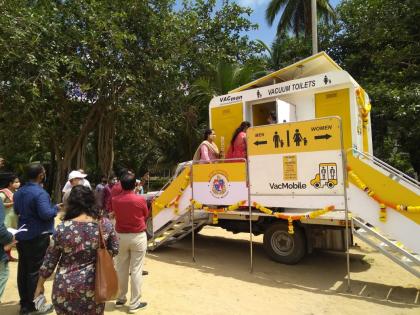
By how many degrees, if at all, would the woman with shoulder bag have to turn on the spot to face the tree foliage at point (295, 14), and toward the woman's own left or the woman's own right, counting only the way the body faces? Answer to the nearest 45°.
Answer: approximately 45° to the woman's own right

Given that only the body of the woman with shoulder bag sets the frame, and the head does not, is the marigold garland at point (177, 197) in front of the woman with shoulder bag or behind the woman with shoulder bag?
in front

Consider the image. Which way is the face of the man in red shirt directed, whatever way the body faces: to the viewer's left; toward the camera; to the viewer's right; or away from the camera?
away from the camera

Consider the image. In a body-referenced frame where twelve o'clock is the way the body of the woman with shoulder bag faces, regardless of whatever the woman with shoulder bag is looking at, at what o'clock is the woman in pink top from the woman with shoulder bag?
The woman in pink top is roughly at 1 o'clock from the woman with shoulder bag.

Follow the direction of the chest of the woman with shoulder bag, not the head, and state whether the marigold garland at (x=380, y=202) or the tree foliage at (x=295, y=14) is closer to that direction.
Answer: the tree foliage

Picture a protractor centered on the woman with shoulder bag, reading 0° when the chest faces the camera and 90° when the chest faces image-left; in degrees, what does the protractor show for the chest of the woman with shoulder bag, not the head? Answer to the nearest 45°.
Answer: approximately 180°

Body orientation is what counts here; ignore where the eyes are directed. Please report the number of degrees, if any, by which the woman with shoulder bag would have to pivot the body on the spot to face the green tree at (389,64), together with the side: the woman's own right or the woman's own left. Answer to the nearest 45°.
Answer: approximately 45° to the woman's own right

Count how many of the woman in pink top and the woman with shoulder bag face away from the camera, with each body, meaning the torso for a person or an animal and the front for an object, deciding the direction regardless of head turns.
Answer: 1

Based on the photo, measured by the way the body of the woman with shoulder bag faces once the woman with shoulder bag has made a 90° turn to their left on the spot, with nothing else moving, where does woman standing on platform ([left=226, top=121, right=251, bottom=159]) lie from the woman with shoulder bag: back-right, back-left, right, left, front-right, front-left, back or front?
back-right

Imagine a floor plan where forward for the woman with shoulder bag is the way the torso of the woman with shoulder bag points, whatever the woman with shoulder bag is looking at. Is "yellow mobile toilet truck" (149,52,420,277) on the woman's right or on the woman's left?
on the woman's right
